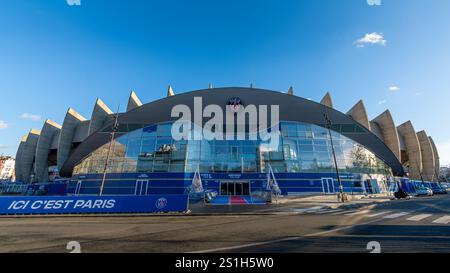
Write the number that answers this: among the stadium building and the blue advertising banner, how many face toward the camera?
2

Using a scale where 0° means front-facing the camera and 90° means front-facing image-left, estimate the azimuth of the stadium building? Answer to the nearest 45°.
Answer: approximately 0°

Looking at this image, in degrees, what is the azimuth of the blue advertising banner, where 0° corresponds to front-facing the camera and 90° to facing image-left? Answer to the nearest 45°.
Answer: approximately 0°

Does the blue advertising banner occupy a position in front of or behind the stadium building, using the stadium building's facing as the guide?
in front
